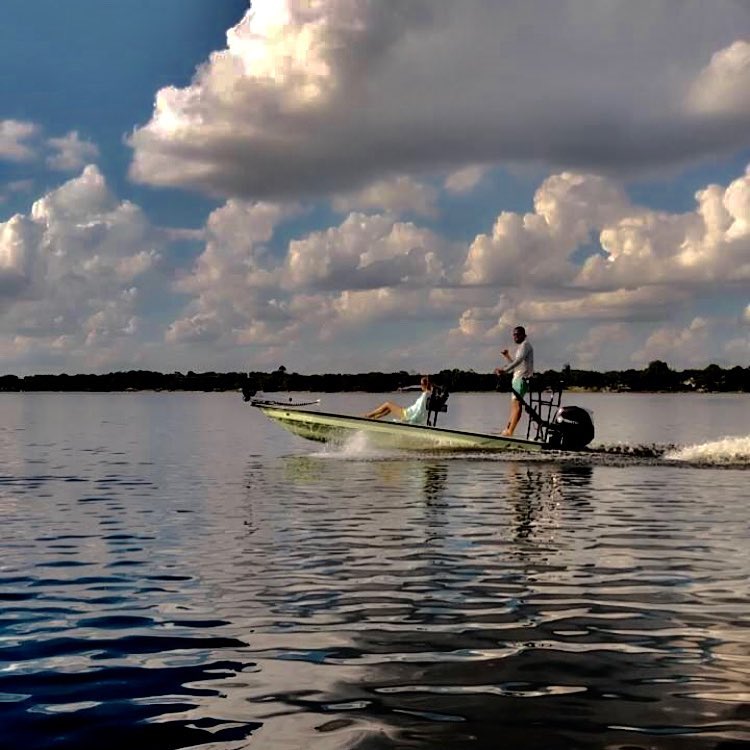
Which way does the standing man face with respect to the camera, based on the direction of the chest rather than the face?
to the viewer's left

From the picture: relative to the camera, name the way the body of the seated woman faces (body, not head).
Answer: to the viewer's left

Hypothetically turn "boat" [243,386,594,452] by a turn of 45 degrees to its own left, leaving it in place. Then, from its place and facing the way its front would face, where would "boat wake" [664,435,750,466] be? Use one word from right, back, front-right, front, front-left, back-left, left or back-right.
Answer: back-left

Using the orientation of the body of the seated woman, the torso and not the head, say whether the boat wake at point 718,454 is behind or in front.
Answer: behind

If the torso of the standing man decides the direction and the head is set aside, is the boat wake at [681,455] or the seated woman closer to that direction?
the seated woman

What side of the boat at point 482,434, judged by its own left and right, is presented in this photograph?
left

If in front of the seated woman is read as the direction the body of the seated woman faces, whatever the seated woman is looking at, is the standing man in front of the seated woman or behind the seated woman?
behind

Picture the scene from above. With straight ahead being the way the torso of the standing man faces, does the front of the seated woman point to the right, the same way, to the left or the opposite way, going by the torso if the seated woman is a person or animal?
the same way

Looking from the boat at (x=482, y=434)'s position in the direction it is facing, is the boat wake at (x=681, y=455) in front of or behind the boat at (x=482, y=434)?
behind
